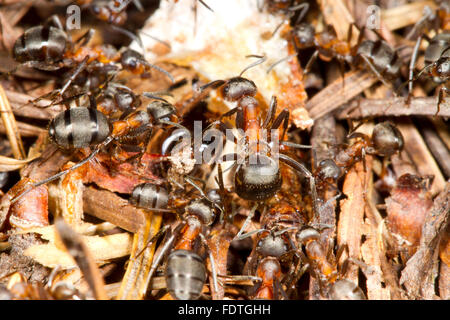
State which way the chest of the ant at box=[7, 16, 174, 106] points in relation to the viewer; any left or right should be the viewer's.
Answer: facing to the right of the viewer

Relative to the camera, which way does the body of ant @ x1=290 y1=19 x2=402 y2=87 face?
to the viewer's left

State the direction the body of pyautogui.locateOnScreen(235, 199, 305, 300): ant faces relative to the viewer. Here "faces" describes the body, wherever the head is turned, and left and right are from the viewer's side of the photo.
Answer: facing away from the viewer

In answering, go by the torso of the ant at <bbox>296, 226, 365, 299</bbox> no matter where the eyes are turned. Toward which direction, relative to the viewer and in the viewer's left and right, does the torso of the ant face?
facing away from the viewer and to the left of the viewer

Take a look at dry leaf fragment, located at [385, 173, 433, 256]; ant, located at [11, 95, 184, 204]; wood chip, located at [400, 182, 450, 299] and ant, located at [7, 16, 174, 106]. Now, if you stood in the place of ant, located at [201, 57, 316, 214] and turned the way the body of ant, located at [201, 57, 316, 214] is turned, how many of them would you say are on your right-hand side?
2

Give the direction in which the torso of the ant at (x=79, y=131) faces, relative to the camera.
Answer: to the viewer's right

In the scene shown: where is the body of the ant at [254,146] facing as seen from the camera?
away from the camera
